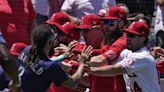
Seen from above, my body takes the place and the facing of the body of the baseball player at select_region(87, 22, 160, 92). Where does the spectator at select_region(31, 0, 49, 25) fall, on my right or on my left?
on my right

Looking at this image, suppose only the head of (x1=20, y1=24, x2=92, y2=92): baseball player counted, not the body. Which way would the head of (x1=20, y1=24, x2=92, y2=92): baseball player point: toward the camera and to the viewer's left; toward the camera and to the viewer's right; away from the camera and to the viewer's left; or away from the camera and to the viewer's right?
away from the camera and to the viewer's right

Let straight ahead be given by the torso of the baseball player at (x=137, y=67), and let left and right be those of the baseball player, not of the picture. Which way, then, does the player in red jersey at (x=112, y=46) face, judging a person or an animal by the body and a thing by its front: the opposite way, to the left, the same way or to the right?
the same way

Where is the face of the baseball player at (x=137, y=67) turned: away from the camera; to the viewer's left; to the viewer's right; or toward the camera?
to the viewer's left

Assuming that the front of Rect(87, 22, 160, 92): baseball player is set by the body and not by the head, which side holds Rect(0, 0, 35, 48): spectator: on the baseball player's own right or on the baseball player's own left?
on the baseball player's own right

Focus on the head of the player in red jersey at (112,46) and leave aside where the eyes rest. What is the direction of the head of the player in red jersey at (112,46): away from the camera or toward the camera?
toward the camera

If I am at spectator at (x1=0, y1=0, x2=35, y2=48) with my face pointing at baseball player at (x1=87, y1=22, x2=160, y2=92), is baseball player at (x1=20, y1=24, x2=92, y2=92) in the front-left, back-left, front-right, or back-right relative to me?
front-right

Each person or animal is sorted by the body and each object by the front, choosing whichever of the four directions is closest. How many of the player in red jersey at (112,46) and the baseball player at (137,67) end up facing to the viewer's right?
0

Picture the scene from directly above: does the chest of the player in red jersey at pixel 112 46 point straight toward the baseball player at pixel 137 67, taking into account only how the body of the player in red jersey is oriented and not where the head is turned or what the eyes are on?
no

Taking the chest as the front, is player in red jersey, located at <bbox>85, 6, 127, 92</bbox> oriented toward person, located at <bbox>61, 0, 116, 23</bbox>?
no

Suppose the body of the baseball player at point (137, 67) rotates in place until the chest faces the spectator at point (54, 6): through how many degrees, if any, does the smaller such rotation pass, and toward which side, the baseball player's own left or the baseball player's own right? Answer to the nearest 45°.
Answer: approximately 90° to the baseball player's own right

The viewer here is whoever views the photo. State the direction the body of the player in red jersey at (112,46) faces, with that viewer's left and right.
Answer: facing the viewer and to the left of the viewer

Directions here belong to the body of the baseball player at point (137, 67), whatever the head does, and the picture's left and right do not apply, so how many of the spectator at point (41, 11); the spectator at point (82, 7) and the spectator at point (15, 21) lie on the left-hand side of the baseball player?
0

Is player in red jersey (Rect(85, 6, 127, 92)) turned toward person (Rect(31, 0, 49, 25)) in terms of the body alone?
no
